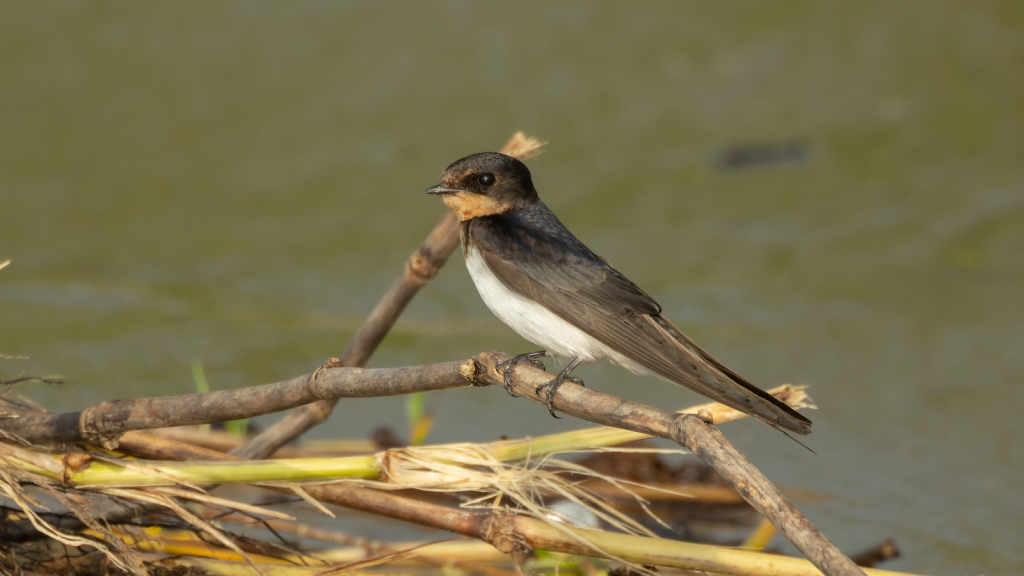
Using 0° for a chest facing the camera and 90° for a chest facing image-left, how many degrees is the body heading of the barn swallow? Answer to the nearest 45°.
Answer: approximately 90°
